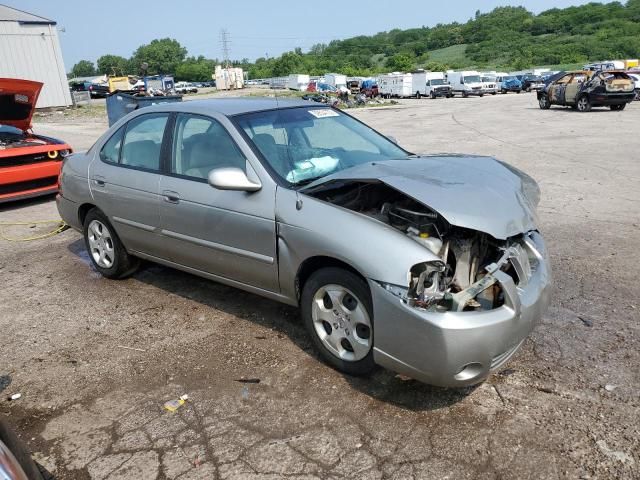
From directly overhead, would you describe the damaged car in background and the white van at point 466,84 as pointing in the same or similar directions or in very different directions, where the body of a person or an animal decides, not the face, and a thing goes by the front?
very different directions

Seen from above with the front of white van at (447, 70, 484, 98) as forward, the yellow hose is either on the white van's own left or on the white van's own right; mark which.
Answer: on the white van's own right

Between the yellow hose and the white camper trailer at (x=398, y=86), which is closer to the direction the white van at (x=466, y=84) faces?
the yellow hose

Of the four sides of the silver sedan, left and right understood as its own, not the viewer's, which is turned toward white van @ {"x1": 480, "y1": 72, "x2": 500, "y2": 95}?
left

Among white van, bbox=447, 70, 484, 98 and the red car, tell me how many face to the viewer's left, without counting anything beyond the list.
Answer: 0

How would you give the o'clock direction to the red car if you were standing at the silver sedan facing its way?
The red car is roughly at 6 o'clock from the silver sedan.

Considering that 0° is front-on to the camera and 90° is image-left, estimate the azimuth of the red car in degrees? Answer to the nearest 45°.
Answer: approximately 315°

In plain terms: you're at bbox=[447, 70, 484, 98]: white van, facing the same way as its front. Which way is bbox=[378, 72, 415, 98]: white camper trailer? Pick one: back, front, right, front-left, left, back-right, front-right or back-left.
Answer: back-right

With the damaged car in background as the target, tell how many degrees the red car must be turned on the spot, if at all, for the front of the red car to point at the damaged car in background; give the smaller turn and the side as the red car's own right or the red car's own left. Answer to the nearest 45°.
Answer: approximately 45° to the red car's own left

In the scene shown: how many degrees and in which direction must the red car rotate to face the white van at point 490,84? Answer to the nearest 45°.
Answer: approximately 90° to its left

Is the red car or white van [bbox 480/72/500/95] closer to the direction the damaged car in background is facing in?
the white van

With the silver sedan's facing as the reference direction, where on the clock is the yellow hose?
The yellow hose is roughly at 6 o'clock from the silver sedan.
